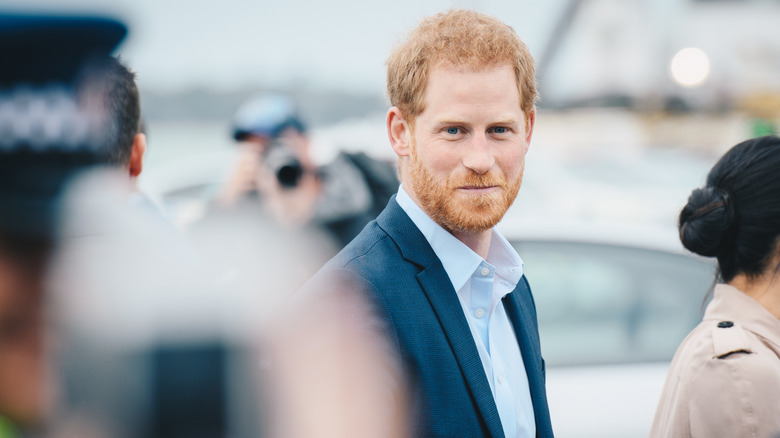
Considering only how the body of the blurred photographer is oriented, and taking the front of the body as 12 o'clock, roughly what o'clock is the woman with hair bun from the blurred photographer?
The woman with hair bun is roughly at 11 o'clock from the blurred photographer.

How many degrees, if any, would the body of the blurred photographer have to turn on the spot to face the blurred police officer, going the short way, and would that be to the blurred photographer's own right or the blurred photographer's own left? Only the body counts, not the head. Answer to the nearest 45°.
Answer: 0° — they already face them

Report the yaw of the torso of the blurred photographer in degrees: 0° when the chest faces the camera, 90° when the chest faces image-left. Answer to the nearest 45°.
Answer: approximately 0°

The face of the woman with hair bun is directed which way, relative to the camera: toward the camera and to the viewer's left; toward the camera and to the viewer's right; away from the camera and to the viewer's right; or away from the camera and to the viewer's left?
away from the camera and to the viewer's right

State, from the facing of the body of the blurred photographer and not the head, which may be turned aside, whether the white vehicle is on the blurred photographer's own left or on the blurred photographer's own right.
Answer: on the blurred photographer's own left

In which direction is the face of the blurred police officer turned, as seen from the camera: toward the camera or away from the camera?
away from the camera

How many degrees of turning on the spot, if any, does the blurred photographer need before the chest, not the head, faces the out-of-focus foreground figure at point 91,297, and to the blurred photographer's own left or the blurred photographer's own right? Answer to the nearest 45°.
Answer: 0° — they already face them
